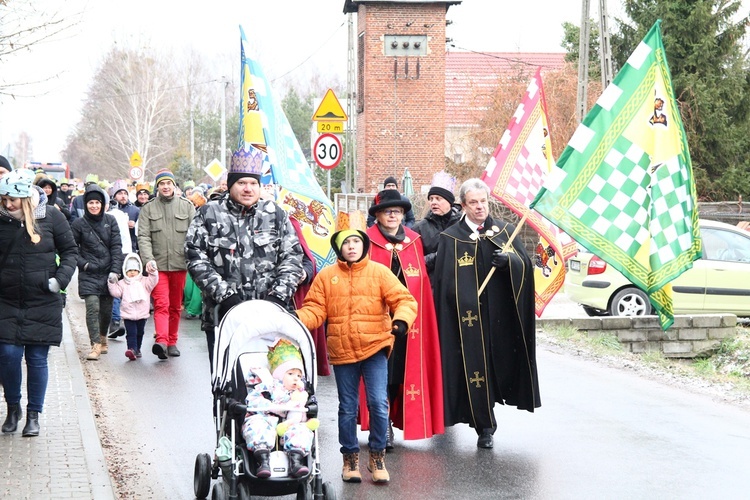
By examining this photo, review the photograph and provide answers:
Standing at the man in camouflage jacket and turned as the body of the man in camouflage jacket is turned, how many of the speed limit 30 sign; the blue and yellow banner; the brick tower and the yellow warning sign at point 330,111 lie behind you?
4

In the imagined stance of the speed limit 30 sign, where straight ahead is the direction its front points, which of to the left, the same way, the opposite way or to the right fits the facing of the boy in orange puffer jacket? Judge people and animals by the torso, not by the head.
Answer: the same way

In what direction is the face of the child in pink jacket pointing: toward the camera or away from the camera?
toward the camera

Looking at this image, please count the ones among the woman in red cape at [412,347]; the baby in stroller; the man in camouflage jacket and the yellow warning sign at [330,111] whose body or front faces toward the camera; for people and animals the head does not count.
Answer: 4

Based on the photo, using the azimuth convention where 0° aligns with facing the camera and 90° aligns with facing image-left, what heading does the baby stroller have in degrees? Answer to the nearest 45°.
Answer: approximately 0°

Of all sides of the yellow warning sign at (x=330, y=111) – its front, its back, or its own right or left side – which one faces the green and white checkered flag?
front

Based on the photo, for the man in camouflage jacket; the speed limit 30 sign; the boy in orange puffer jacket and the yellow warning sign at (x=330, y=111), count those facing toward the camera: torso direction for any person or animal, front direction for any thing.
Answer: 4

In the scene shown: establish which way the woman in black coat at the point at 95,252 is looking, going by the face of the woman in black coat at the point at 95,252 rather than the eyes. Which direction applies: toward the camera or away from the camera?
toward the camera

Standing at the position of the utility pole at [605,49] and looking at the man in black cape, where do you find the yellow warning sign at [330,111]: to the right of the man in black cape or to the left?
right

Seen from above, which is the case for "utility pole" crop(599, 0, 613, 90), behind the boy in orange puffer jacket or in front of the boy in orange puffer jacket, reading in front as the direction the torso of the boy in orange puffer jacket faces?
behind

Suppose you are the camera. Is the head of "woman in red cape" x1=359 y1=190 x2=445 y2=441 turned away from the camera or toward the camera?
toward the camera

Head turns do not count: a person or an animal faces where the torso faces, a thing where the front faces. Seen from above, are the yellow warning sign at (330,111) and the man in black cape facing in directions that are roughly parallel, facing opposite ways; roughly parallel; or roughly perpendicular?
roughly parallel

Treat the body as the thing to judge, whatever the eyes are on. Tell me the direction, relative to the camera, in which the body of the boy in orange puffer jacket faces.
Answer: toward the camera

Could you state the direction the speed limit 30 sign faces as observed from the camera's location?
facing the viewer

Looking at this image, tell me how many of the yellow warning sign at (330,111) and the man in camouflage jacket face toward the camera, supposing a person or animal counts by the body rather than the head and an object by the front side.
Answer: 2

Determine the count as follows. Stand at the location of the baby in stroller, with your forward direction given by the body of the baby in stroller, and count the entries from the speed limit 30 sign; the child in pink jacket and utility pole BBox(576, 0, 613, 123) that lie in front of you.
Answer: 0
